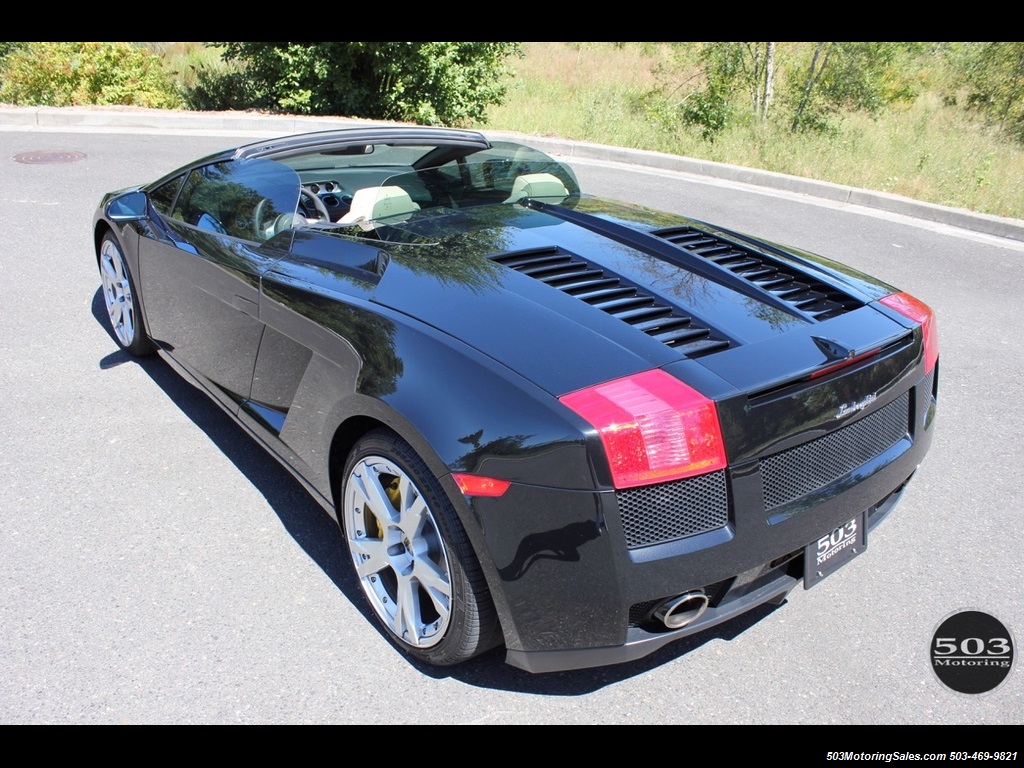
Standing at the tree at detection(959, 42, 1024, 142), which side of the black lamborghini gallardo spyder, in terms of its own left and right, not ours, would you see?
right

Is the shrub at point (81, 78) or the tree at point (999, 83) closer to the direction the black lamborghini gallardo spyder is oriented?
the shrub

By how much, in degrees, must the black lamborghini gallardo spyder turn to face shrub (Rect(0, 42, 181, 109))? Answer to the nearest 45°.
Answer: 0° — it already faces it

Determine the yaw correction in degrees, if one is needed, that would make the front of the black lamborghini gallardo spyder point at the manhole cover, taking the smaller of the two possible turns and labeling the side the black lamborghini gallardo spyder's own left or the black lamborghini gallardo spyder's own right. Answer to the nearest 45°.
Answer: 0° — it already faces it

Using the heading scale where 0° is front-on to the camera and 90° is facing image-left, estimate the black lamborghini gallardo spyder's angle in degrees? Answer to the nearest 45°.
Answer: approximately 135°

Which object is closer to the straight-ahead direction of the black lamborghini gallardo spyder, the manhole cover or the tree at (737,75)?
the manhole cover

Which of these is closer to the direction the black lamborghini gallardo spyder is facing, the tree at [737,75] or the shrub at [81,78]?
the shrub

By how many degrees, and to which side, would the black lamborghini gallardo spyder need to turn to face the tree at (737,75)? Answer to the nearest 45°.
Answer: approximately 45° to its right
